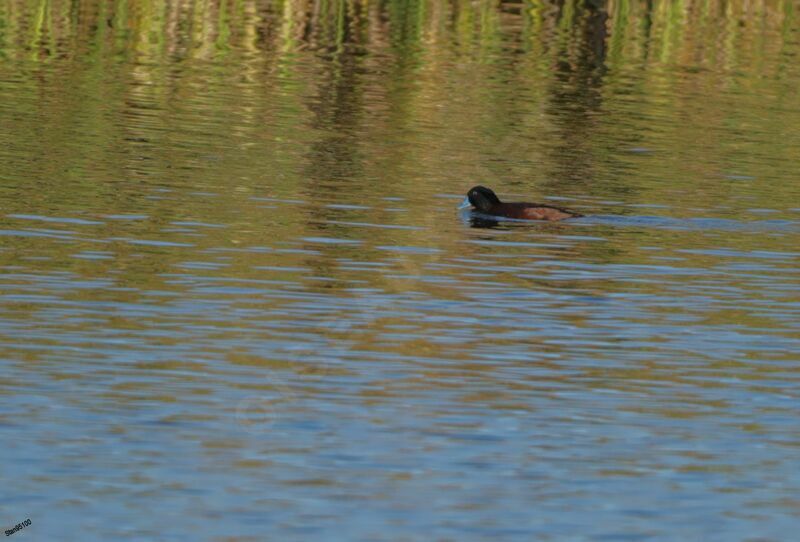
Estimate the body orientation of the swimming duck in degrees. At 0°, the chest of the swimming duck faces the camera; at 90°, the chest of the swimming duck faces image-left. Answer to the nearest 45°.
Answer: approximately 90°
